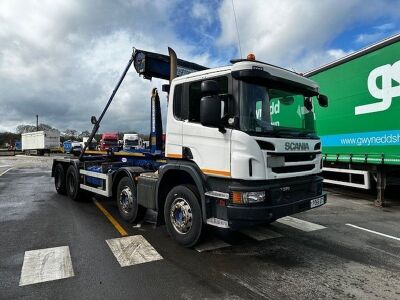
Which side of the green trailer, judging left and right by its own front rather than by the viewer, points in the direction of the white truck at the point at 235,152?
right

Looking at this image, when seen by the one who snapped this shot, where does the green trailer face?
facing the viewer and to the right of the viewer

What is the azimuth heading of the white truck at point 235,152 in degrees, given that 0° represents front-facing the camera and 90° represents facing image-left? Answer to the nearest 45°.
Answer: approximately 315°

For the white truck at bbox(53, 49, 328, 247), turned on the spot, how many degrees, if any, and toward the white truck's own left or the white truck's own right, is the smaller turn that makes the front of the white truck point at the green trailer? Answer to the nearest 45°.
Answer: approximately 90° to the white truck's own left

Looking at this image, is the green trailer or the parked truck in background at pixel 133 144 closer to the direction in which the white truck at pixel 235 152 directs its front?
the green trailer

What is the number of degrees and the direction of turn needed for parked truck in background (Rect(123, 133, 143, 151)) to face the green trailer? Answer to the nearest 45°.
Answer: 0° — it already faces it

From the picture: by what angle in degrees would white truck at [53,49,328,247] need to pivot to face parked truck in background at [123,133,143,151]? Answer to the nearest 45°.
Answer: approximately 180°

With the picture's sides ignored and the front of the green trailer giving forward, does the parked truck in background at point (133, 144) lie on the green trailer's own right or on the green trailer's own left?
on the green trailer's own right

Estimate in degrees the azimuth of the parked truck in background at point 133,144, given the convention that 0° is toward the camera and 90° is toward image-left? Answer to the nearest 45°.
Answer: approximately 0°

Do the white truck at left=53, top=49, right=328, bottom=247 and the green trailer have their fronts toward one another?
no

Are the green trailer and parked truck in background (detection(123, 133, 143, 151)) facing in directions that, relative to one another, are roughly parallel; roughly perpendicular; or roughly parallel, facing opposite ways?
roughly parallel

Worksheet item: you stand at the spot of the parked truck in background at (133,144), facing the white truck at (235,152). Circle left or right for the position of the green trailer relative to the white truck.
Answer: left

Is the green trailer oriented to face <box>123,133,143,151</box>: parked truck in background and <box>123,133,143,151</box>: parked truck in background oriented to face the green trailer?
no
